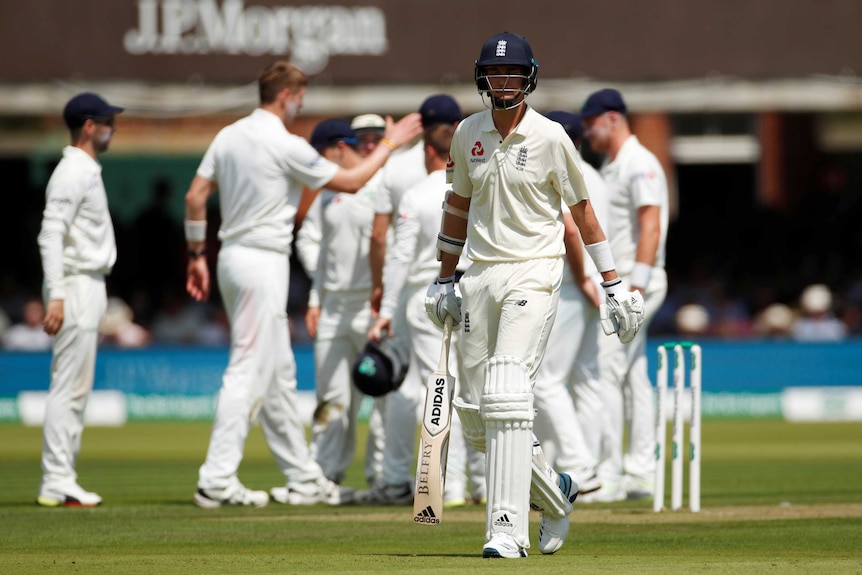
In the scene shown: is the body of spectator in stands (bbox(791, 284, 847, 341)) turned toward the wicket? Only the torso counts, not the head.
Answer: yes

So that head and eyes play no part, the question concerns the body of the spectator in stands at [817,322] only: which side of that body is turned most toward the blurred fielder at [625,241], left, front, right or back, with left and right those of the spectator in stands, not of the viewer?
front

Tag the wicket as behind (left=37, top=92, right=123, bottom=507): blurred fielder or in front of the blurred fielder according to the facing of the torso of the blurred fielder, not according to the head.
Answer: in front

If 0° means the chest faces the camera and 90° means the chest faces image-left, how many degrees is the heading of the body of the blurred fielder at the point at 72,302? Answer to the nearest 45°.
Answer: approximately 270°

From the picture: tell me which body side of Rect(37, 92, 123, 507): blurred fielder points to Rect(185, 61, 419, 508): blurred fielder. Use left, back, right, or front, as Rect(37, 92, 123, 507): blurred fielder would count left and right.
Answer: front

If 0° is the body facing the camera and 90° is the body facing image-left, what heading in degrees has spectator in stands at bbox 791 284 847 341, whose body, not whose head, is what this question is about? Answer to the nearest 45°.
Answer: approximately 0°

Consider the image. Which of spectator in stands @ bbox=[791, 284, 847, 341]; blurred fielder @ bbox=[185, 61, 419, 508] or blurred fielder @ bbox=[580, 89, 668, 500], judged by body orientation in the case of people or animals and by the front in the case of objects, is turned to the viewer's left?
blurred fielder @ bbox=[580, 89, 668, 500]

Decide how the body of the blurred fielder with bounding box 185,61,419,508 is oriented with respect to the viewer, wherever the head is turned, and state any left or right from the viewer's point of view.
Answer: facing away from the viewer and to the right of the viewer
